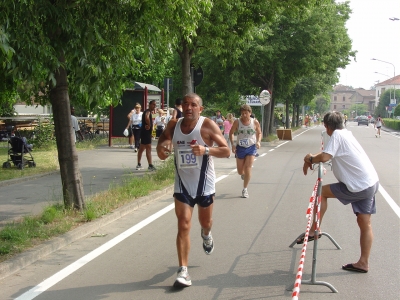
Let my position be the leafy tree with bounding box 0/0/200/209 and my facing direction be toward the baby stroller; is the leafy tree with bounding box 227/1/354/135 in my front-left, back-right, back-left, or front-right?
front-right

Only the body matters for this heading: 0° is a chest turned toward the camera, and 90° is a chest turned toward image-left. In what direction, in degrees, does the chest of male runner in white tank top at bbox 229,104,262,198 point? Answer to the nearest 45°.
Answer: approximately 0°

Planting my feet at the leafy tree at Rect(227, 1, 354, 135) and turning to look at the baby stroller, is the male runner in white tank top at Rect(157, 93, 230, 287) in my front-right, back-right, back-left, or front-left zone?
front-left

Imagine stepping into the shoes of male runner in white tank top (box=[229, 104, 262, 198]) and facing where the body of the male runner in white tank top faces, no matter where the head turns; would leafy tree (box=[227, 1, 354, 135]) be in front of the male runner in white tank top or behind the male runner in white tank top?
behind

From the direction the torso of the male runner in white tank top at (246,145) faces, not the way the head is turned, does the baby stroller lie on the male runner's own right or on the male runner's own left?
on the male runner's own right

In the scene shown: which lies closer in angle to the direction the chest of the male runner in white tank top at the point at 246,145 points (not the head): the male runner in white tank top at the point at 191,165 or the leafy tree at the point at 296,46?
the male runner in white tank top

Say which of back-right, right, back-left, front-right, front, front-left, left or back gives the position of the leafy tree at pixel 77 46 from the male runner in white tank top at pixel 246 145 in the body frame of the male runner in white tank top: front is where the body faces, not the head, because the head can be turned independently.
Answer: front-right

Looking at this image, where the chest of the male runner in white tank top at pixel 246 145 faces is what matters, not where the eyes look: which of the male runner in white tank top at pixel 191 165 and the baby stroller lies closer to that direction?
the male runner in white tank top

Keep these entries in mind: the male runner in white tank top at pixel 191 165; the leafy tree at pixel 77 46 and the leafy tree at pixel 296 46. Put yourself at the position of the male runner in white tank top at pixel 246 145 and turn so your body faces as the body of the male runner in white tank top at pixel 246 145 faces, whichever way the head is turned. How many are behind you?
1

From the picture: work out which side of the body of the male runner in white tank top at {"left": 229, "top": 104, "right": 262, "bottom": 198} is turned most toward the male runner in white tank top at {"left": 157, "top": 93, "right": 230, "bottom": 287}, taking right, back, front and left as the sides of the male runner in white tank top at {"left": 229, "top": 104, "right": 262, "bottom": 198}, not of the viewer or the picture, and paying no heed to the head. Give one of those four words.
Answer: front

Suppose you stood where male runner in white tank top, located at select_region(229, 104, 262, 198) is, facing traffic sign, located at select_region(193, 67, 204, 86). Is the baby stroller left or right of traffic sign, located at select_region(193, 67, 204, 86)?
left

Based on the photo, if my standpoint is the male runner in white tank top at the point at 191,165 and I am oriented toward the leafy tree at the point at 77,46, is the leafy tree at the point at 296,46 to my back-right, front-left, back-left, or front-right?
front-right
